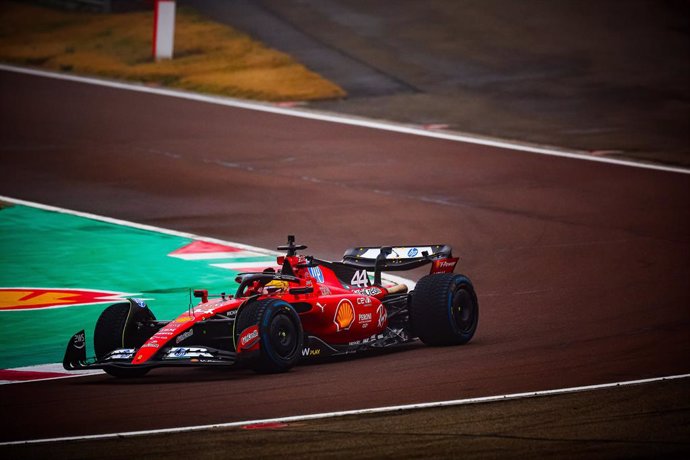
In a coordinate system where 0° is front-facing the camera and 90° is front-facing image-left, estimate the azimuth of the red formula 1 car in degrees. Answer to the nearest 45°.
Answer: approximately 45°

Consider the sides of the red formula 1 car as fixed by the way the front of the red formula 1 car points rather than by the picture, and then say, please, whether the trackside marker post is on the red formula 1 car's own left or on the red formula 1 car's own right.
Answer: on the red formula 1 car's own right
